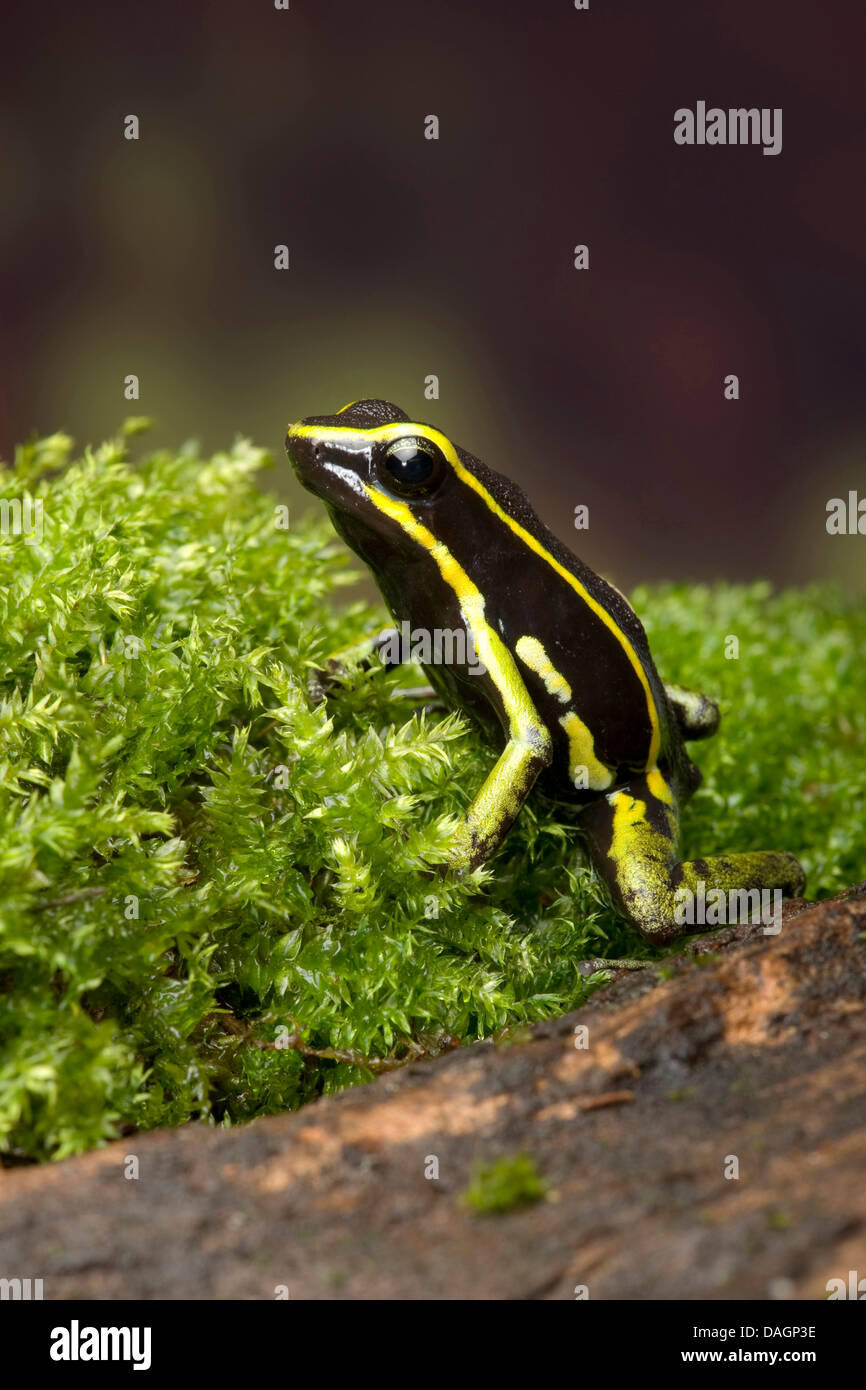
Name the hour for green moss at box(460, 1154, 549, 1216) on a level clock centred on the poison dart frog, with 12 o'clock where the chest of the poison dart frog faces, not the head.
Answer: The green moss is roughly at 9 o'clock from the poison dart frog.

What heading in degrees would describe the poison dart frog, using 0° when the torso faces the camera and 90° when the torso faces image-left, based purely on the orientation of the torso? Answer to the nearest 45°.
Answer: approximately 90°
